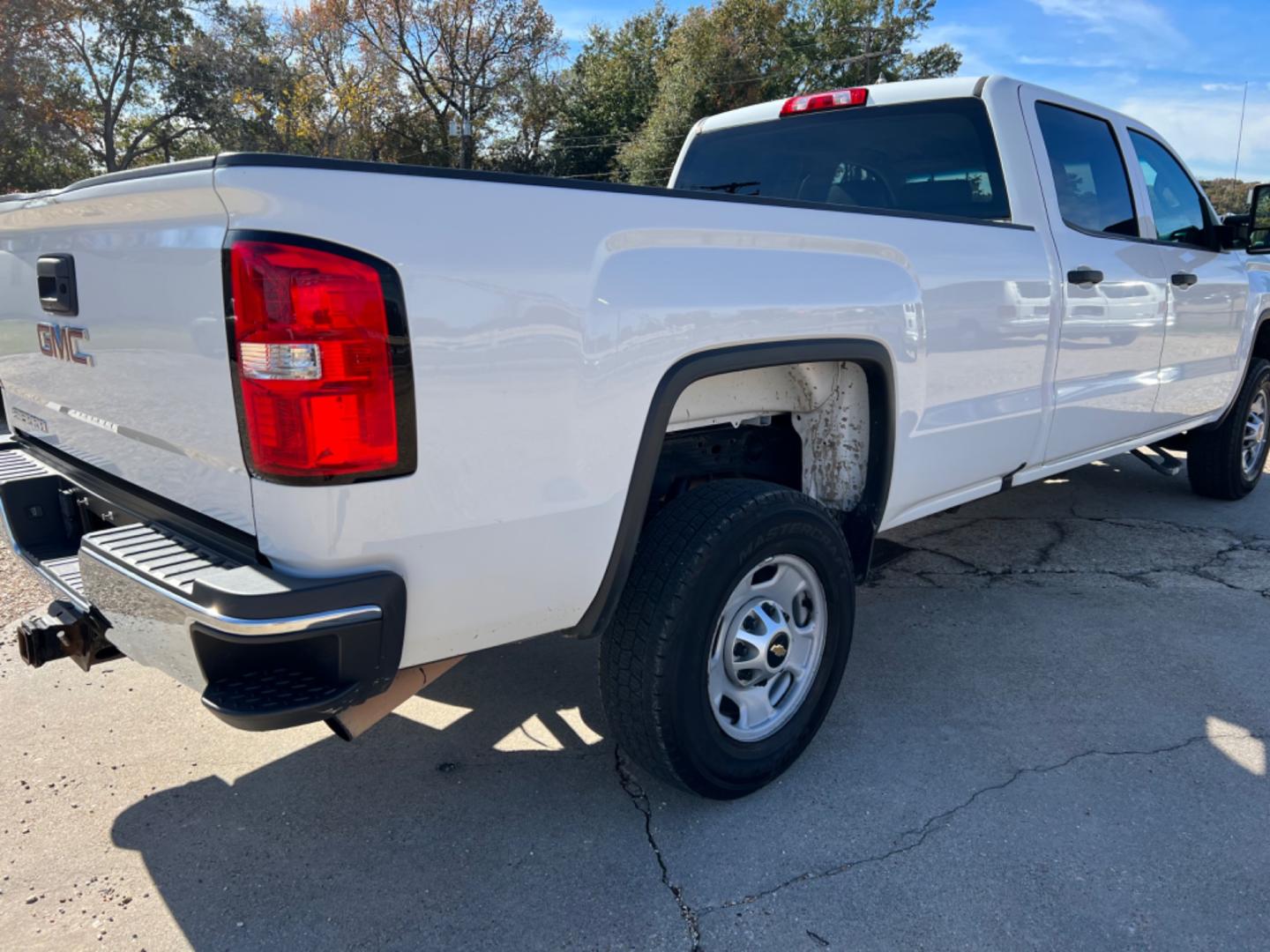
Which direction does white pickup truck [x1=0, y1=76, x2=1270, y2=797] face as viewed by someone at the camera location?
facing away from the viewer and to the right of the viewer

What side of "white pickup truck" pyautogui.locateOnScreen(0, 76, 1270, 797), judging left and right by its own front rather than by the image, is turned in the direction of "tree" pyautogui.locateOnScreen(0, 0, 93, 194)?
left

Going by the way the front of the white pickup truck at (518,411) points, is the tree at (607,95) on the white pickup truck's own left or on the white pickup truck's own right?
on the white pickup truck's own left

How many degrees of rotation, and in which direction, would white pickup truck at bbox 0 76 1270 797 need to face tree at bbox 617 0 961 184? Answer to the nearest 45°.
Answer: approximately 45° to its left

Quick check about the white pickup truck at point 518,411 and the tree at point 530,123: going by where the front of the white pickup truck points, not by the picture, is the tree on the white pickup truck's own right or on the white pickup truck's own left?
on the white pickup truck's own left

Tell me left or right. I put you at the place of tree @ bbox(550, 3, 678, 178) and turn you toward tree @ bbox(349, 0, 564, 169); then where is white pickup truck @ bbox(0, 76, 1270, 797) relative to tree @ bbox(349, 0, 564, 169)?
left

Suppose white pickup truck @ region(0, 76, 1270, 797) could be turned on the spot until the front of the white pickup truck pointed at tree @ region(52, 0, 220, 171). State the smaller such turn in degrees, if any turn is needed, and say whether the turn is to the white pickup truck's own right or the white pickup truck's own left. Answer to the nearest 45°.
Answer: approximately 90° to the white pickup truck's own left
